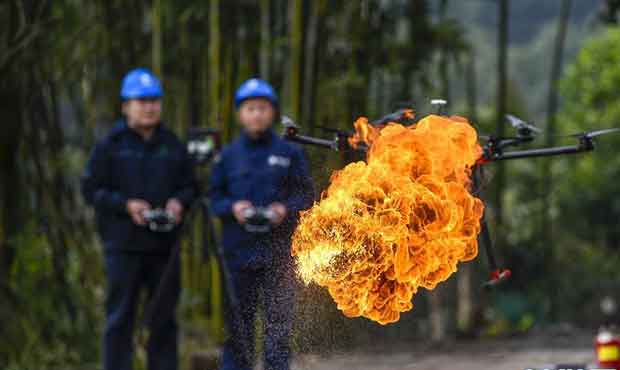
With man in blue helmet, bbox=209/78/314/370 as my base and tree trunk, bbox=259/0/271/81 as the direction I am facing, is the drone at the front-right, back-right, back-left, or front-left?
back-right

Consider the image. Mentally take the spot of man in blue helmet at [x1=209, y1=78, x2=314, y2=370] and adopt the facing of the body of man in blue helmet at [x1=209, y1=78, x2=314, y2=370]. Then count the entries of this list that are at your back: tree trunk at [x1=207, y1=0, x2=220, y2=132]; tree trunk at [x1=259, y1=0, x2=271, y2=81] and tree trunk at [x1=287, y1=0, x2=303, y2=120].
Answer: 3

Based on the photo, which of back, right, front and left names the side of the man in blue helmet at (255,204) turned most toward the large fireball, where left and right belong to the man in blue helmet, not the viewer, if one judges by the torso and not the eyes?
front

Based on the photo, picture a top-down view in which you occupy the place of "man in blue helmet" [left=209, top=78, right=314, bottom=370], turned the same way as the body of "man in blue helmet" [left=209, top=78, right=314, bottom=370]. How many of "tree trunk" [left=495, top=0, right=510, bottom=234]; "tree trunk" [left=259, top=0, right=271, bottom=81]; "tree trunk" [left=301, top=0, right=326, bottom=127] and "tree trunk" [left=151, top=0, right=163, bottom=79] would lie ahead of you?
0

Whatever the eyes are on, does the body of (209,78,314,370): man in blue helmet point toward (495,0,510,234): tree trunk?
no

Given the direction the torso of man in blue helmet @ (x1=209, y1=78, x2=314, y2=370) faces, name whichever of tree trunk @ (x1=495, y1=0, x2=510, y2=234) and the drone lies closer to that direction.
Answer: the drone

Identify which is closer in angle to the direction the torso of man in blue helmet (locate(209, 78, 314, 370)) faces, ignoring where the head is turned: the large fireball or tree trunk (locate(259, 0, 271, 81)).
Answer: the large fireball

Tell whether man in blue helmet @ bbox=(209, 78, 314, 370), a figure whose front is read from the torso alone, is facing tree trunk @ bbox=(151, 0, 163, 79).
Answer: no

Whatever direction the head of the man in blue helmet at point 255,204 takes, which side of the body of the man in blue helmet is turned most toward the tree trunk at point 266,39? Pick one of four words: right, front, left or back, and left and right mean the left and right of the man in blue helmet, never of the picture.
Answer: back

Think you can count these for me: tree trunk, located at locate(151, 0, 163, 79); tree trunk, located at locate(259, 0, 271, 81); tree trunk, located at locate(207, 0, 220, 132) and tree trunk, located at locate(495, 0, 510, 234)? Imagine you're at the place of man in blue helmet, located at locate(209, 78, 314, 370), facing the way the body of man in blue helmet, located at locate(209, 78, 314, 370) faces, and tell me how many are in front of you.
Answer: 0

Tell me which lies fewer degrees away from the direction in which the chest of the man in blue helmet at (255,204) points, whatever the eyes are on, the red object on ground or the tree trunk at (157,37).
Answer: the red object on ground

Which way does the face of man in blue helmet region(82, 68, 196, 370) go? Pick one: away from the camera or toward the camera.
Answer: toward the camera

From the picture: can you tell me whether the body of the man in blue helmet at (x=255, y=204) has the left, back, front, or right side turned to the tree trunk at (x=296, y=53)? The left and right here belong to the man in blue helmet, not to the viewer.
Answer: back

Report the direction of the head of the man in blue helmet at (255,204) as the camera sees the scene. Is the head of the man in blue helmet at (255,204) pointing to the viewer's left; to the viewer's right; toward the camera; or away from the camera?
toward the camera

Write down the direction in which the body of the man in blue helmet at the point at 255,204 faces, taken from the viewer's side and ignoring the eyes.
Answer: toward the camera
